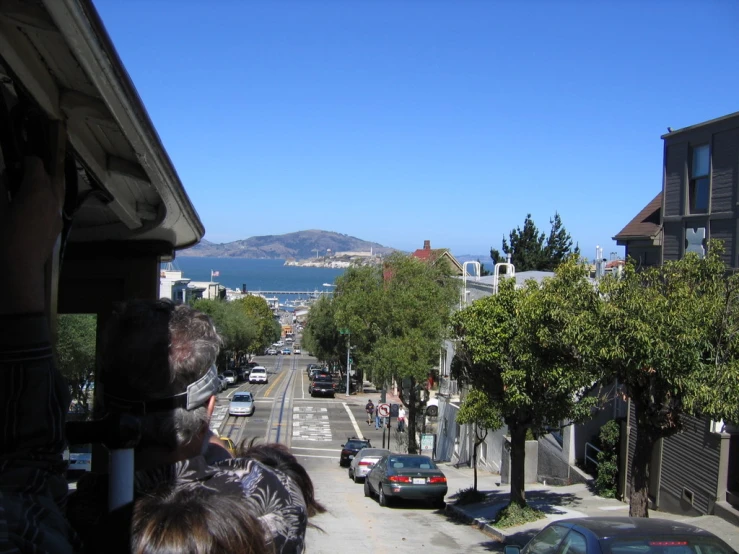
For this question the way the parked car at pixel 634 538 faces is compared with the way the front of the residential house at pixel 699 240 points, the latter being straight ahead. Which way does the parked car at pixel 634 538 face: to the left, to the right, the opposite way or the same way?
to the right

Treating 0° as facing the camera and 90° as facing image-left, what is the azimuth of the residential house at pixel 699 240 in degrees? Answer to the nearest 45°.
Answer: approximately 45°

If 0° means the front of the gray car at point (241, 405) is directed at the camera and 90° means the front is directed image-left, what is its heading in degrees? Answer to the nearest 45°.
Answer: approximately 0°

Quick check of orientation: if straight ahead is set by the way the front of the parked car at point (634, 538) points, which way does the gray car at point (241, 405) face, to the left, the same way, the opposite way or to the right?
the opposite way

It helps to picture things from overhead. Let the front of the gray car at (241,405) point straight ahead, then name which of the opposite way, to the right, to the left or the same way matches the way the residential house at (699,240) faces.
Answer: to the right

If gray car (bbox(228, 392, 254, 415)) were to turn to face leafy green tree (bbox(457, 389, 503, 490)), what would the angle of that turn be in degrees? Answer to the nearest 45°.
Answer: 0° — it already faces it

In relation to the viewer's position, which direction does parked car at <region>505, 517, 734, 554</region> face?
facing away from the viewer and to the left of the viewer

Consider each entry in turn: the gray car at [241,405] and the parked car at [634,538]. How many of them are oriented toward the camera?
1

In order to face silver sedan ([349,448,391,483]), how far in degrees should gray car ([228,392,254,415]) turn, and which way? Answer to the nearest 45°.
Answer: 0° — it already faces it

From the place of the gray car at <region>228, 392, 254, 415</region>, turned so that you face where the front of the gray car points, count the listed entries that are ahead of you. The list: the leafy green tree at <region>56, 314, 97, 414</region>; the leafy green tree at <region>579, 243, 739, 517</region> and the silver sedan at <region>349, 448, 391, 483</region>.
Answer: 3
